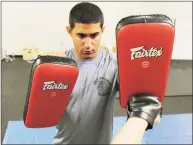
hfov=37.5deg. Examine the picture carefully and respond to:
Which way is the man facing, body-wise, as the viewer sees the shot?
toward the camera

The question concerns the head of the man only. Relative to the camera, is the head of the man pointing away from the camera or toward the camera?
toward the camera
